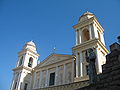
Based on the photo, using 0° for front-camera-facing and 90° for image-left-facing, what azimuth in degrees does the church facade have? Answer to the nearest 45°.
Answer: approximately 45°
